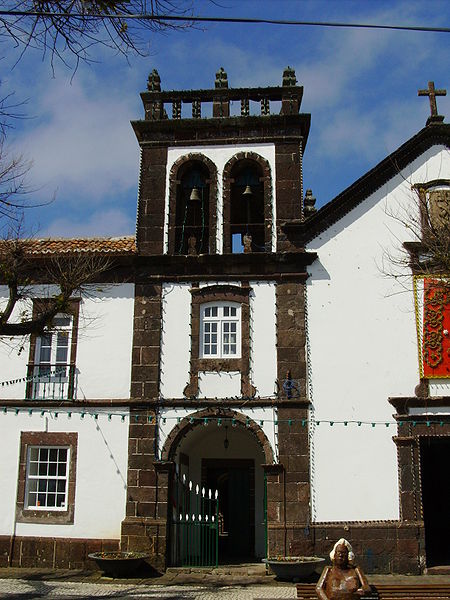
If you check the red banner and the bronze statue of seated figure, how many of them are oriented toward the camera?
2

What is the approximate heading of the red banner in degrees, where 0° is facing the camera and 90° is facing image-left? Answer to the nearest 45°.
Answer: approximately 0°

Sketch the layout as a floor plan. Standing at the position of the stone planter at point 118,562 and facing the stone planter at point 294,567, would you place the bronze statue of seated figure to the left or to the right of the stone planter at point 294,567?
right

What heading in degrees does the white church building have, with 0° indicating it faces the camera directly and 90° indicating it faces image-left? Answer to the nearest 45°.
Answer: approximately 0°

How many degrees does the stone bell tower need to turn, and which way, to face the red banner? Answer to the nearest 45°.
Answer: approximately 90° to its left

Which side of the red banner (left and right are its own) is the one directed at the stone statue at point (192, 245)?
right
